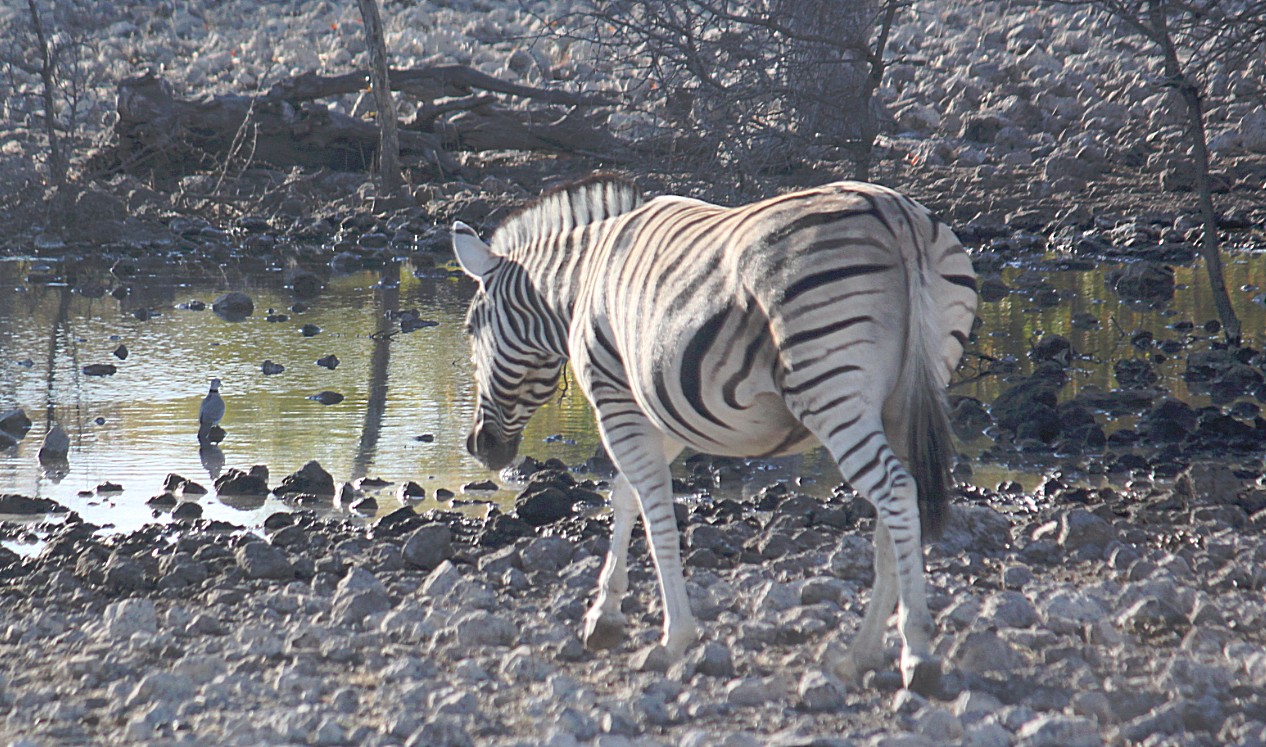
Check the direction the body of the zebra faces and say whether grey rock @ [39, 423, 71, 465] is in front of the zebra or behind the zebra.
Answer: in front

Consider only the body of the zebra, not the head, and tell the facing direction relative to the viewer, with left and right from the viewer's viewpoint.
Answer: facing away from the viewer and to the left of the viewer

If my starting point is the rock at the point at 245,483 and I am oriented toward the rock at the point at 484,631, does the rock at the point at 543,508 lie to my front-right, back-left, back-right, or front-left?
front-left

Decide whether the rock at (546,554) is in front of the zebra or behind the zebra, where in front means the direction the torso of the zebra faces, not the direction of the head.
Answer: in front

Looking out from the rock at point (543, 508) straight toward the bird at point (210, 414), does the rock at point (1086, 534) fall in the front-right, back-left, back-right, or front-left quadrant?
back-right

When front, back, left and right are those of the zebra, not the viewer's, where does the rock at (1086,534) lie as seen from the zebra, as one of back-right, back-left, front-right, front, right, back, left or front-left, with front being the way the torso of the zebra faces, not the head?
right

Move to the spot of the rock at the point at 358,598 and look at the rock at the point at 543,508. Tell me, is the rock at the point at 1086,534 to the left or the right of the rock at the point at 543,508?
right

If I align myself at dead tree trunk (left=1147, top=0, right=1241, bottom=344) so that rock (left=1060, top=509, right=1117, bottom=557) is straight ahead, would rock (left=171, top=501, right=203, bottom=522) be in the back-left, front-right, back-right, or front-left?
front-right

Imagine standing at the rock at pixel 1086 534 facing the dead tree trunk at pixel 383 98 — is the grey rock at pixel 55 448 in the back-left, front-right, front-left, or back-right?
front-left

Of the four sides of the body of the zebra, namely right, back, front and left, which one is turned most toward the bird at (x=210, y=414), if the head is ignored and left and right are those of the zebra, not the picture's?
front

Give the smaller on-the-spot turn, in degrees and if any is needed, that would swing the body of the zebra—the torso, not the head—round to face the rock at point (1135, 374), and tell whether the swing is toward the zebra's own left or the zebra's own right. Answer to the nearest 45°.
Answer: approximately 90° to the zebra's own right
